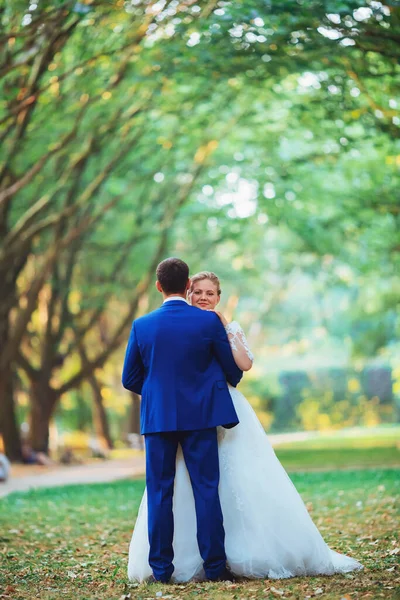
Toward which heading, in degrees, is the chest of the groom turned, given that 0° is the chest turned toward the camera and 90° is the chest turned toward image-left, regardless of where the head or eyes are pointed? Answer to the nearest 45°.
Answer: approximately 180°

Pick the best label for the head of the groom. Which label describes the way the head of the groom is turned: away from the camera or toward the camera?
away from the camera
